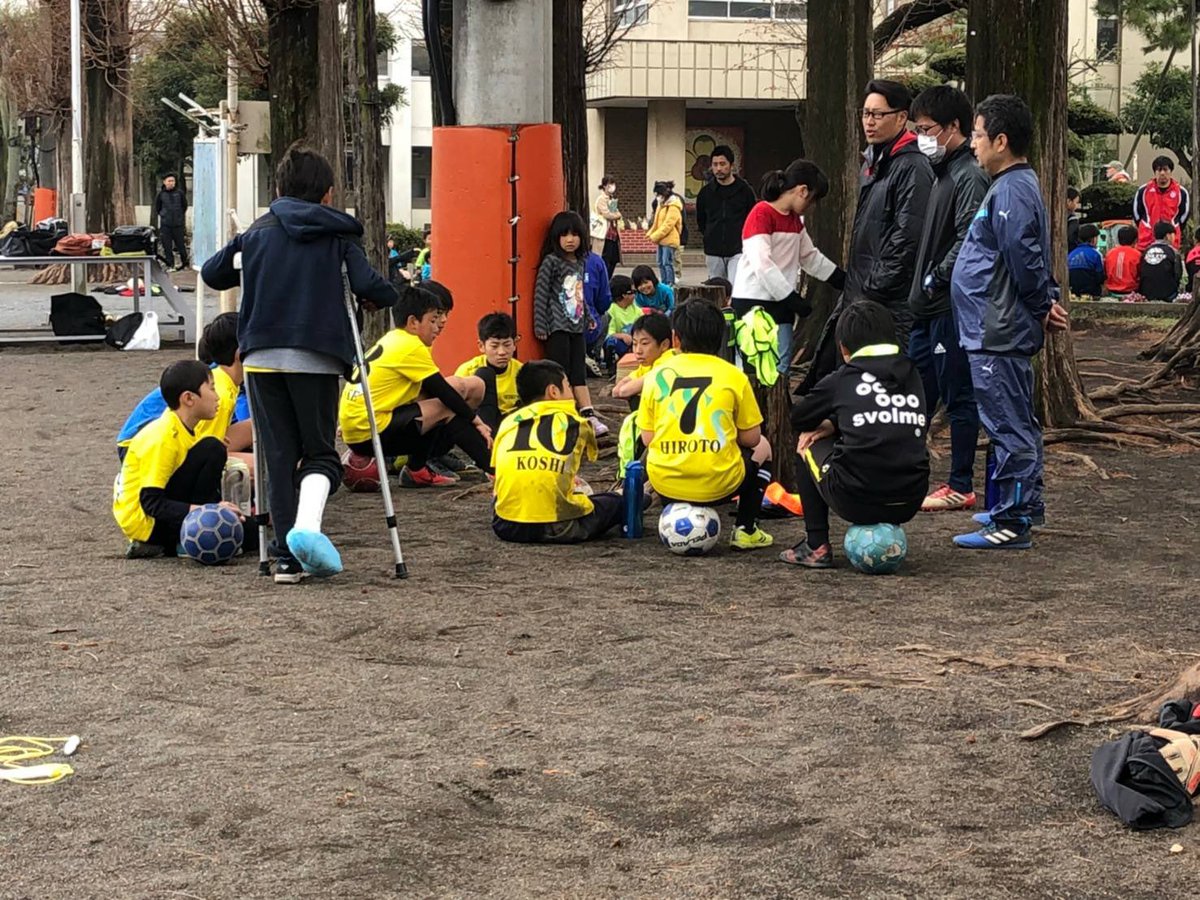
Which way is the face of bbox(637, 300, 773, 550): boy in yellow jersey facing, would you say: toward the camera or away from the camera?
away from the camera

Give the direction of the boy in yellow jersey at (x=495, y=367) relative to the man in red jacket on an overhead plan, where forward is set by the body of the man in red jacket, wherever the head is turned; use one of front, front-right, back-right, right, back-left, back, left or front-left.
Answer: front

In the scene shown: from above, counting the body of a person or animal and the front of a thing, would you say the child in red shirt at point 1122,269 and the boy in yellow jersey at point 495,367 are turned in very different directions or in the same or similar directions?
very different directions

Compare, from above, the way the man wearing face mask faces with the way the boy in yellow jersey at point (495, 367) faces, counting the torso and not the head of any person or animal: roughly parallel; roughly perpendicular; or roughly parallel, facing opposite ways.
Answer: roughly perpendicular

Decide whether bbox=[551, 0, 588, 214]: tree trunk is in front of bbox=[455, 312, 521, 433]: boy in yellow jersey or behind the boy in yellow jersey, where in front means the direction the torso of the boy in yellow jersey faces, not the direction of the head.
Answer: behind

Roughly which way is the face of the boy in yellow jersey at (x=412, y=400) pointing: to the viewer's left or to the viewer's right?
to the viewer's right

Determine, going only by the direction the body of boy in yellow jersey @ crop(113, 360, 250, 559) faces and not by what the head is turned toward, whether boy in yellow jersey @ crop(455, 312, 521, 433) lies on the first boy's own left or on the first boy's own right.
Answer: on the first boy's own left

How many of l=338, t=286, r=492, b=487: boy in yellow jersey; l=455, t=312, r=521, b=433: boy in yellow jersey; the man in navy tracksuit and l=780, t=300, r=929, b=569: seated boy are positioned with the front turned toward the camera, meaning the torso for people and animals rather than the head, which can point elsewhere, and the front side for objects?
1

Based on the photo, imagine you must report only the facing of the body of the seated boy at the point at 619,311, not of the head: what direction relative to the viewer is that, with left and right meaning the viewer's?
facing the viewer and to the right of the viewer

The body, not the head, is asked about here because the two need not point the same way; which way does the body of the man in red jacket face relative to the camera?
toward the camera

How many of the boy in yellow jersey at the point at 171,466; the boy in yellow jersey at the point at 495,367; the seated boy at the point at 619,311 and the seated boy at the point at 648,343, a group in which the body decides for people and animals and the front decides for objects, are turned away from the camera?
0

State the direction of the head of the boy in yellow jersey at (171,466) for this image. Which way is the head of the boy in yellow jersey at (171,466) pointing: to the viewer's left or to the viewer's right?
to the viewer's right

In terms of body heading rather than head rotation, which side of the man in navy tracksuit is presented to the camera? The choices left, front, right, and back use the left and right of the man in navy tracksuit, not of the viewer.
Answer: left
